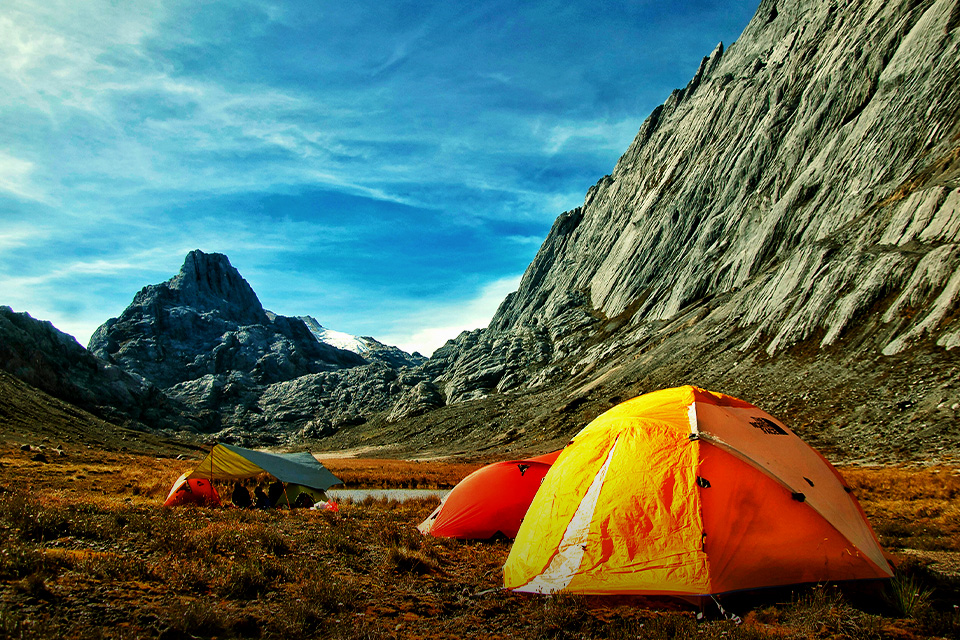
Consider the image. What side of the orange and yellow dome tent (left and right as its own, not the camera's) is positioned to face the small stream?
right

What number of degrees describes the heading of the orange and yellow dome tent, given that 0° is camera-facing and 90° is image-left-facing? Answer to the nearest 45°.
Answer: approximately 45°

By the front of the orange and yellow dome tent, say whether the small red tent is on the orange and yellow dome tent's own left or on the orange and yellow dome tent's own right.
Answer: on the orange and yellow dome tent's own right

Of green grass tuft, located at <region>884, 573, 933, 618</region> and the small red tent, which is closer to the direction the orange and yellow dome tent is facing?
the small red tent

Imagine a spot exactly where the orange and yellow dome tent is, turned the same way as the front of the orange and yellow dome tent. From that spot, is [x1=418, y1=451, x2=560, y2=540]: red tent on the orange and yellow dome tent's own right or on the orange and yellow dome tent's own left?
on the orange and yellow dome tent's own right

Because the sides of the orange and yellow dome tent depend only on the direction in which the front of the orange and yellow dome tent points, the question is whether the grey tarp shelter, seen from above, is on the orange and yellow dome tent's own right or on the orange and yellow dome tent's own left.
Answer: on the orange and yellow dome tent's own right

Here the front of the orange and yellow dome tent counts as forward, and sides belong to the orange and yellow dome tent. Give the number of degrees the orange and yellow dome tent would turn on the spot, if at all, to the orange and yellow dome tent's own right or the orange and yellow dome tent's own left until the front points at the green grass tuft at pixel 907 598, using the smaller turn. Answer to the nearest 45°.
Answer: approximately 135° to the orange and yellow dome tent's own left
